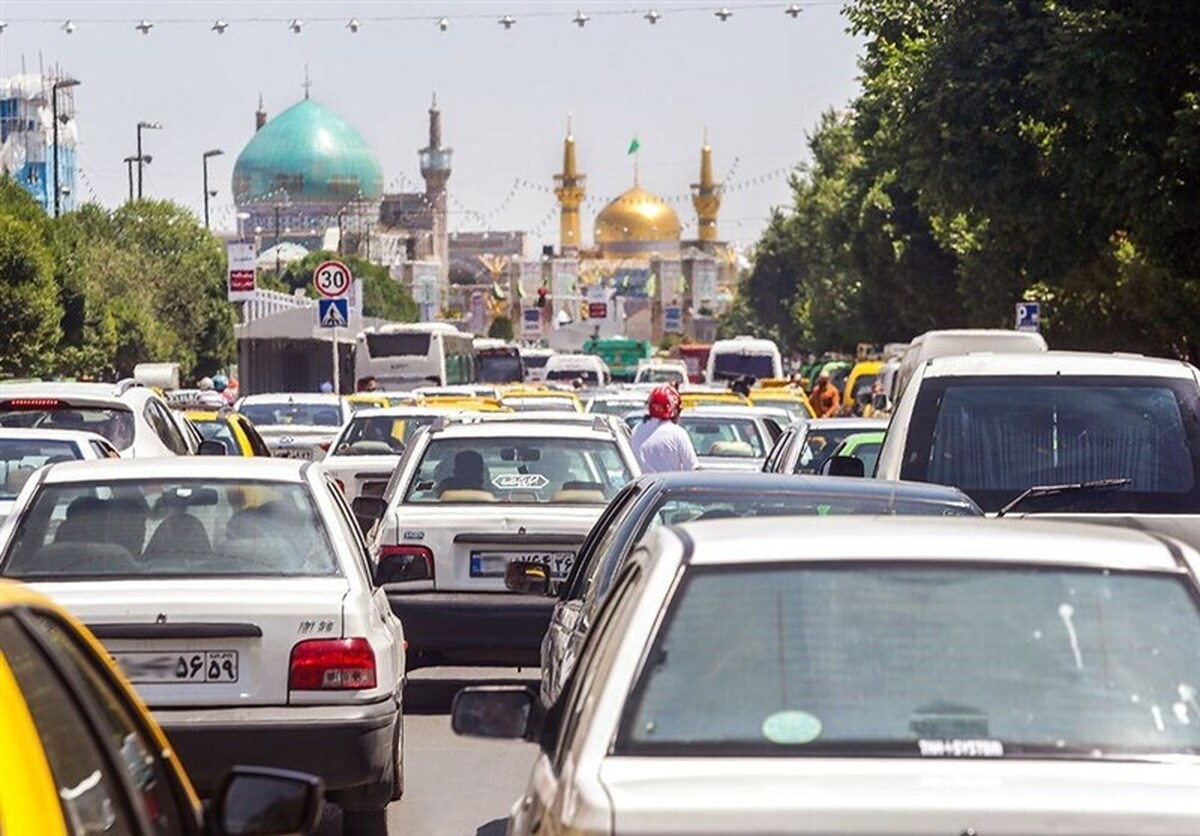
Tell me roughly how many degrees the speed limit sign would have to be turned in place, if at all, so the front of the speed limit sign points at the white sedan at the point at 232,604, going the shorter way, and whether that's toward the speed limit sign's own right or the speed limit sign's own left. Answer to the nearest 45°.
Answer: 0° — it already faces it

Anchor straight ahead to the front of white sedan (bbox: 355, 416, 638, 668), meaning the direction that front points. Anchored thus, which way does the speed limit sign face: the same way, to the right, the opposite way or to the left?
the opposite way

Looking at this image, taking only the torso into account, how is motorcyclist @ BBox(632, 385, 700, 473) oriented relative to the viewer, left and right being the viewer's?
facing away from the viewer

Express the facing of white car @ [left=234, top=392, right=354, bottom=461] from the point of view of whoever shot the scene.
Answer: facing away from the viewer

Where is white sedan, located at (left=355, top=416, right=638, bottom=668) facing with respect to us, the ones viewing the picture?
facing away from the viewer

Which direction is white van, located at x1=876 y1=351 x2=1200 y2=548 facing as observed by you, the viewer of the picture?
facing away from the viewer

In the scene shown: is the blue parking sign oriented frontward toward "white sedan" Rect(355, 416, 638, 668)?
yes

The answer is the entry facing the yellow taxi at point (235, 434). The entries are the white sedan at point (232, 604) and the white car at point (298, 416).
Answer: the white sedan

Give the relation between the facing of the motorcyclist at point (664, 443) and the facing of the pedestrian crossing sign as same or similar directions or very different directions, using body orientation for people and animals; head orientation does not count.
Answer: very different directions

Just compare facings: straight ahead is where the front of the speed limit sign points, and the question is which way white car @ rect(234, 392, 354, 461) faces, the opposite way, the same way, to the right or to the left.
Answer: the opposite way

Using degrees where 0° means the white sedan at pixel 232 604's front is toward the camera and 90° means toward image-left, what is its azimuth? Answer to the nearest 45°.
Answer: approximately 180°

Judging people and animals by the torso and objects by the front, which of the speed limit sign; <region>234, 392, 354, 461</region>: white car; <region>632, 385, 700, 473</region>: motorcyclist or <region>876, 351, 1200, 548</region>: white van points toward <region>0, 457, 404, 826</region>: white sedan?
the speed limit sign

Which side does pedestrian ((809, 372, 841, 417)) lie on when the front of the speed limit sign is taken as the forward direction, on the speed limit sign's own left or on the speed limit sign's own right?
on the speed limit sign's own left

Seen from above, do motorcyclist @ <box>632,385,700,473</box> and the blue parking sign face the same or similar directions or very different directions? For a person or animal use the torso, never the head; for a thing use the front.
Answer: very different directions
